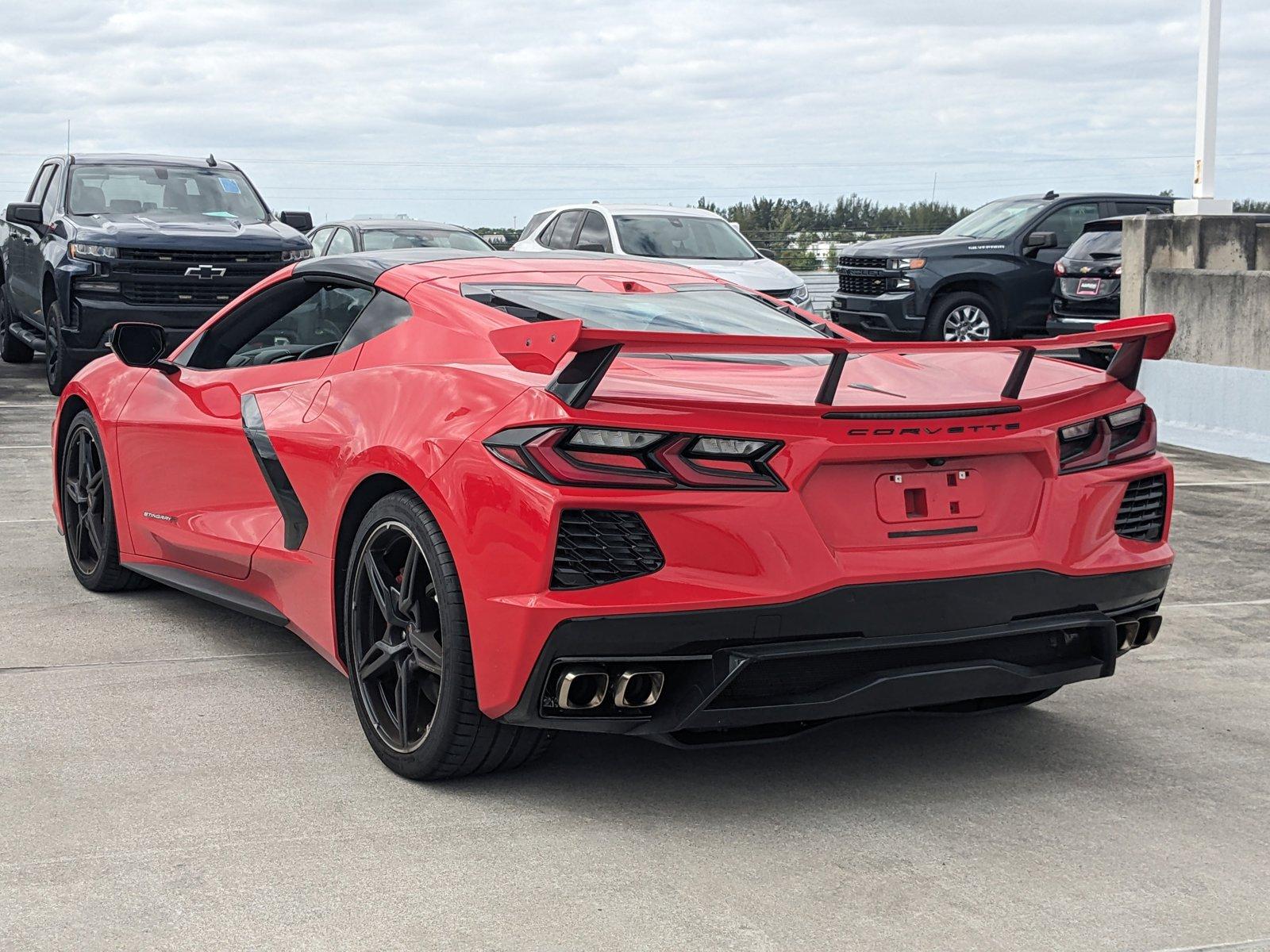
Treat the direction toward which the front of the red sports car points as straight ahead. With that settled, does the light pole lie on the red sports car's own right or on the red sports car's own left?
on the red sports car's own right

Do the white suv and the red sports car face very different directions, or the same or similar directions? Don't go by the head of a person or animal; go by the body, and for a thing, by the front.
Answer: very different directions

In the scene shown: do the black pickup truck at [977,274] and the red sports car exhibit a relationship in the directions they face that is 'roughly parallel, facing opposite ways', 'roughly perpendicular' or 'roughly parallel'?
roughly perpendicular

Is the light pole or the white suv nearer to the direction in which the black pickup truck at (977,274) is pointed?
the white suv

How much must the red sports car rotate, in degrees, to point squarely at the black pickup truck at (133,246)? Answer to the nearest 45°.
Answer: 0° — it already faces it

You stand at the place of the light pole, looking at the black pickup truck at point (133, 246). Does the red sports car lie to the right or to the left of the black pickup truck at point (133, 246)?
left

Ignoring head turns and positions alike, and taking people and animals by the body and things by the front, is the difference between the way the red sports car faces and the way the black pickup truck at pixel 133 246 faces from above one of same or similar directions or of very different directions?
very different directions

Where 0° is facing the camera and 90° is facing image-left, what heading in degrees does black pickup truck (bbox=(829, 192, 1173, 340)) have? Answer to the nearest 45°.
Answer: approximately 45°

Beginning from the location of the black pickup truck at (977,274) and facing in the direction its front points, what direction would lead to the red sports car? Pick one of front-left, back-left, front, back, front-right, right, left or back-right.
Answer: front-left

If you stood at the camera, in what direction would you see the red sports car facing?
facing away from the viewer and to the left of the viewer

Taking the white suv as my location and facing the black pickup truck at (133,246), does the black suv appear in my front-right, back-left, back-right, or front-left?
back-left

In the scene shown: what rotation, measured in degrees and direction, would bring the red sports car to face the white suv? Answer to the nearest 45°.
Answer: approximately 45° to its right
